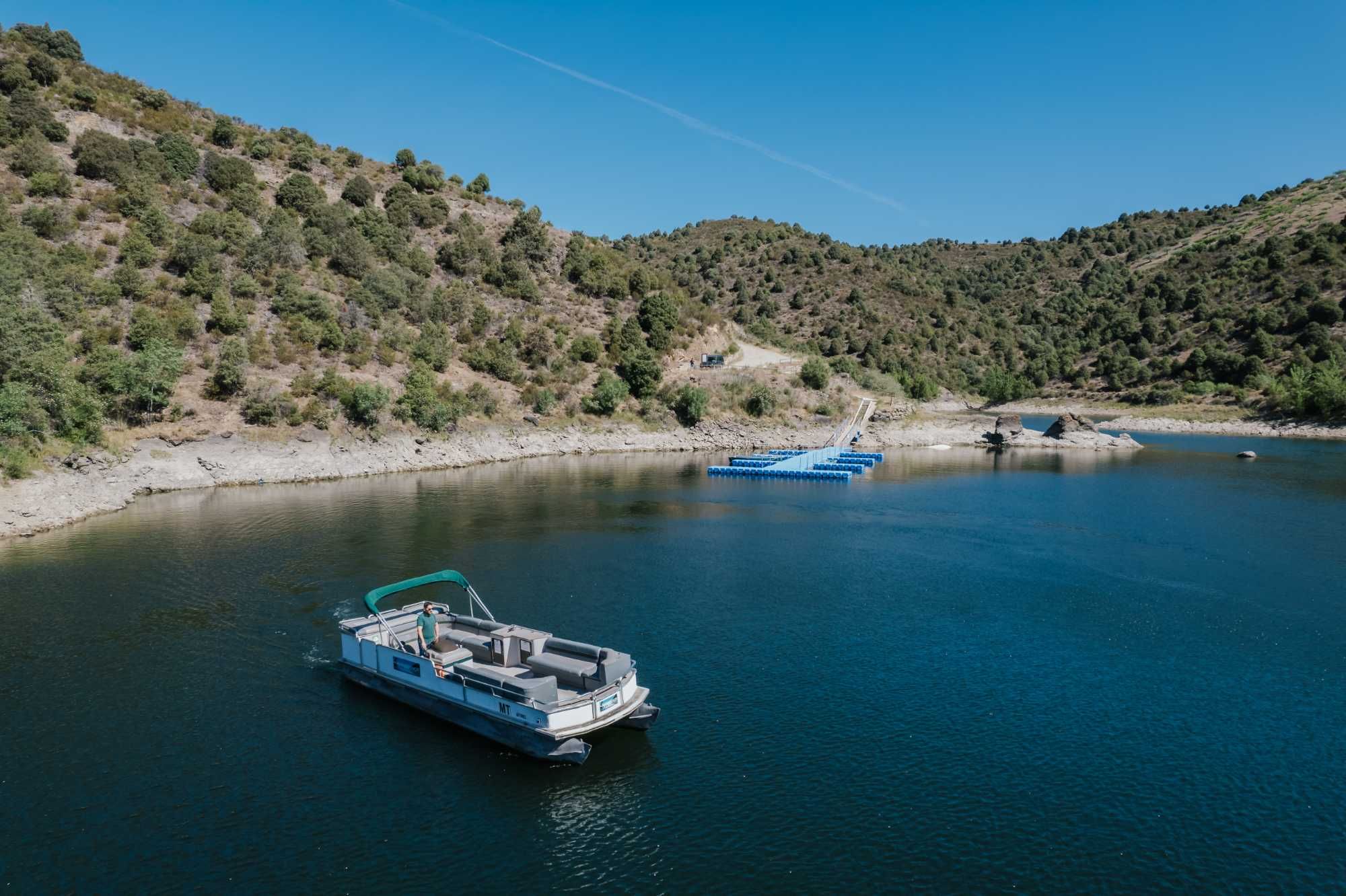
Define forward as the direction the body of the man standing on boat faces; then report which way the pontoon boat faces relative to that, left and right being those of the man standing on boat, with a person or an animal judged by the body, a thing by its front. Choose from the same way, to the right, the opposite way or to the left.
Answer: the same way

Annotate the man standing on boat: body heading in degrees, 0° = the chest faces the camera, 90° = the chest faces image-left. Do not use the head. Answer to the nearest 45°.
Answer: approximately 315°
